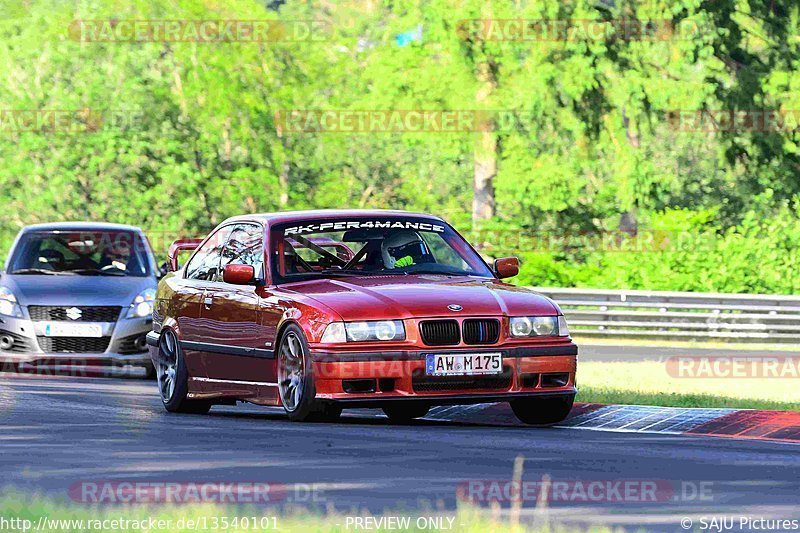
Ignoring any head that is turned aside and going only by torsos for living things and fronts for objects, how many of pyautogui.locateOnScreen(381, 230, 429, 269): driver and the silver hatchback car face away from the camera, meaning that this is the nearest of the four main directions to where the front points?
0

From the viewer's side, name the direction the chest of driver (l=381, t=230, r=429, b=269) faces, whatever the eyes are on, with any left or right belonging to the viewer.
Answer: facing the viewer and to the right of the viewer

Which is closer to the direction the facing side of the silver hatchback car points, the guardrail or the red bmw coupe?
the red bmw coupe

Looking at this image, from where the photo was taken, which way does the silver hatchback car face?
toward the camera

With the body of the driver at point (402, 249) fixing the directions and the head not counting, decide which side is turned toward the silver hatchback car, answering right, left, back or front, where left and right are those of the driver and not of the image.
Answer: back

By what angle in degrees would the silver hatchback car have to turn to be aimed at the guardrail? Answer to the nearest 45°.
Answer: approximately 135° to its left

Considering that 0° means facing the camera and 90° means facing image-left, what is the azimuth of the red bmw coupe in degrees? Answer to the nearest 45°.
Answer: approximately 315°

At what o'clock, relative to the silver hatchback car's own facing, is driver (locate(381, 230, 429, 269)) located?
The driver is roughly at 11 o'clock from the silver hatchback car.
